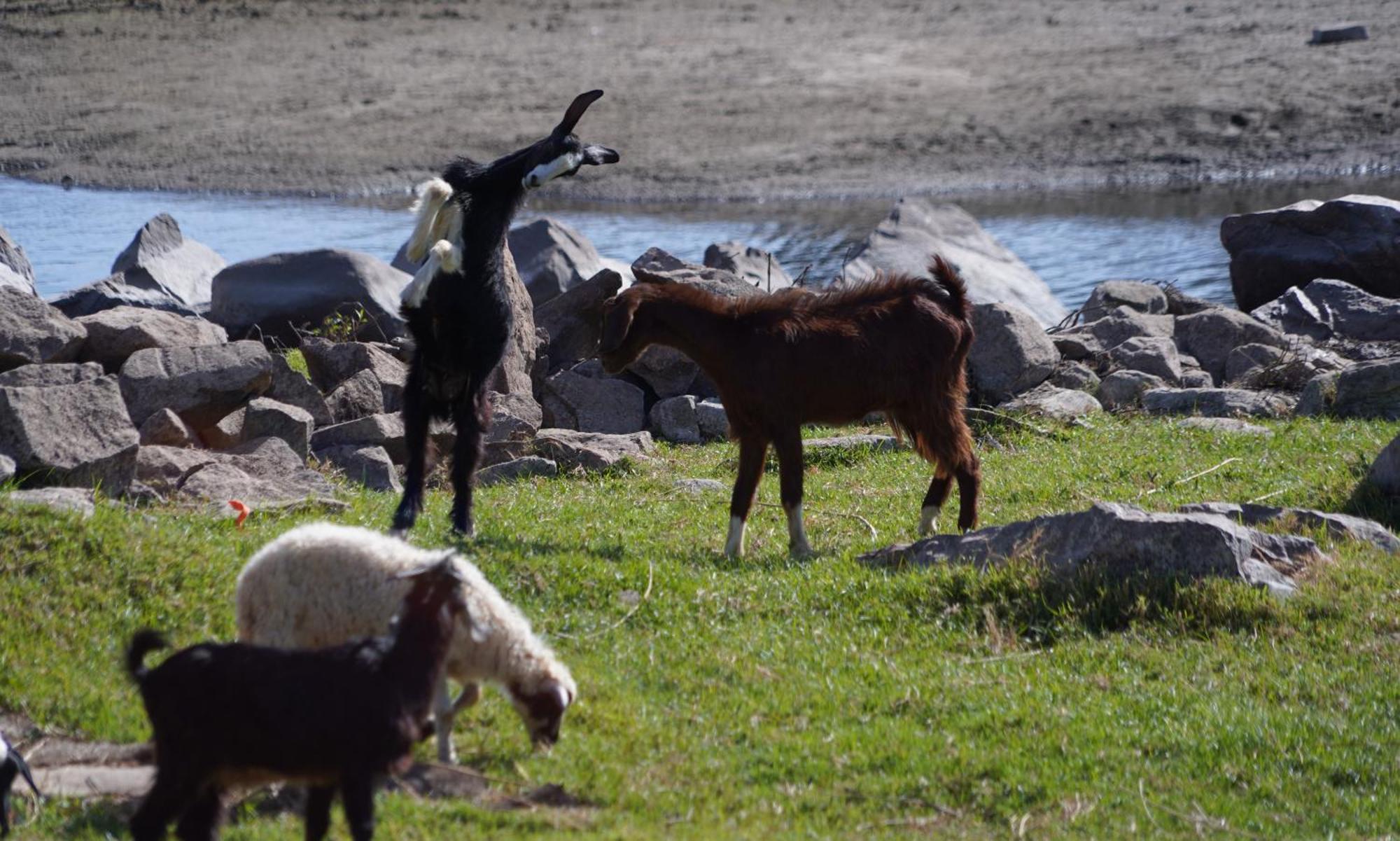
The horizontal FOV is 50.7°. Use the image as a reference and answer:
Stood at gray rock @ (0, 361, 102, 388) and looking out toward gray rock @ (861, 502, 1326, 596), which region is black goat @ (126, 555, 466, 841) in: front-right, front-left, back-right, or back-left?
front-right

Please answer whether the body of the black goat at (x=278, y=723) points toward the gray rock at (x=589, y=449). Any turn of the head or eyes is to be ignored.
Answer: no

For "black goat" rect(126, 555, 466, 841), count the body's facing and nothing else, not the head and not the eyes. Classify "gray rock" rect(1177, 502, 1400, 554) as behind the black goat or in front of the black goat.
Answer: in front

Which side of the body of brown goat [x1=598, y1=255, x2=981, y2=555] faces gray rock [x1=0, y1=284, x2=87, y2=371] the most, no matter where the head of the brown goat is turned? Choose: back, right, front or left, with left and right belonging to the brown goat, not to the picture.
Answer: front

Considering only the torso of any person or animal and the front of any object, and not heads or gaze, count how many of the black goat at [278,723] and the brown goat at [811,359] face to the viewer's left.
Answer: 1

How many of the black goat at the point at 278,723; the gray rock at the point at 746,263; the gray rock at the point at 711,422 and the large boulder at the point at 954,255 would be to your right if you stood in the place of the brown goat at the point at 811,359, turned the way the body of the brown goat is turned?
3

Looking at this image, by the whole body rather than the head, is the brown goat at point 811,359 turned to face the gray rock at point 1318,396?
no

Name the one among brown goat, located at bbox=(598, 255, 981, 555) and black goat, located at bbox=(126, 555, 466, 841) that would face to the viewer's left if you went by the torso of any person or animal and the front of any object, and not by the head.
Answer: the brown goat

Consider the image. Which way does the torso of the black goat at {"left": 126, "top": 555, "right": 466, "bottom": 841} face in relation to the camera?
to the viewer's right

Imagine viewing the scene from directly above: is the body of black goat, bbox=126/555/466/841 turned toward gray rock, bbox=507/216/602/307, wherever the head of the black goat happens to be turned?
no

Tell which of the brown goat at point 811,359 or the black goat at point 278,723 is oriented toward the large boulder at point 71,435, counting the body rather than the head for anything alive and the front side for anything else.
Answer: the brown goat

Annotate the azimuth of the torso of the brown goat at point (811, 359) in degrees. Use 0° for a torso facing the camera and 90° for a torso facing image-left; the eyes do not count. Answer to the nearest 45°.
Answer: approximately 90°

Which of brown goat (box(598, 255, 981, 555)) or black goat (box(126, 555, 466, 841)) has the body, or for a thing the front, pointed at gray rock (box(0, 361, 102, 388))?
the brown goat

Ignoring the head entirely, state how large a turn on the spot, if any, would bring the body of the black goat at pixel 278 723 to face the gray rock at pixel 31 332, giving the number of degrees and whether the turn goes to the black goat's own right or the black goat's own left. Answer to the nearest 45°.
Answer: approximately 90° to the black goat's own left

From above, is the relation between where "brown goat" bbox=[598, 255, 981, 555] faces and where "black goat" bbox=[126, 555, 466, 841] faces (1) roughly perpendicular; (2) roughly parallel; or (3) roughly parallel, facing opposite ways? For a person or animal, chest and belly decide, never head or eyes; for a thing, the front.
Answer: roughly parallel, facing opposite ways

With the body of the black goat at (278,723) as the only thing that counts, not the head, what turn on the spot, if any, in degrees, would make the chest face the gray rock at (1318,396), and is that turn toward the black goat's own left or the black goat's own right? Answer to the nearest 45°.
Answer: approximately 45° to the black goat's own left

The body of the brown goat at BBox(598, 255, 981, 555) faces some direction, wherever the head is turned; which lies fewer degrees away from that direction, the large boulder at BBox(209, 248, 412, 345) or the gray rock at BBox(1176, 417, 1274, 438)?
the large boulder

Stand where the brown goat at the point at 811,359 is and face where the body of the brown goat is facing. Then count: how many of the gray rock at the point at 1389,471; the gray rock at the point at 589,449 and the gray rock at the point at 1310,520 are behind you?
2

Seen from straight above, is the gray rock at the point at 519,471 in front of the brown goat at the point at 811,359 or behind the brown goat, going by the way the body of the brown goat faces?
in front

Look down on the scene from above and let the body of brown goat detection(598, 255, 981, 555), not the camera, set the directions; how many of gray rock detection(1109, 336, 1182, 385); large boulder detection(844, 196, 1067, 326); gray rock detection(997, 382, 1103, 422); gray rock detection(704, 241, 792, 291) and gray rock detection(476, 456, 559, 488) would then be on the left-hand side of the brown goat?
0
